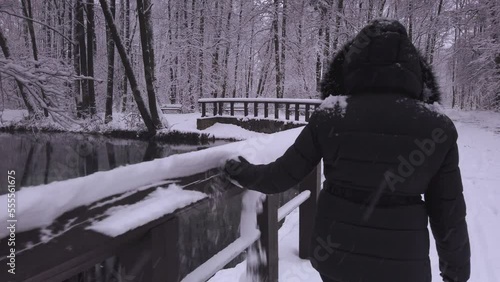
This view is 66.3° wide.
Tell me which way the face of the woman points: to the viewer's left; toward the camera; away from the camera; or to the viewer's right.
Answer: away from the camera

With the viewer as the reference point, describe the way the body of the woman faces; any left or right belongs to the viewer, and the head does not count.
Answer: facing away from the viewer

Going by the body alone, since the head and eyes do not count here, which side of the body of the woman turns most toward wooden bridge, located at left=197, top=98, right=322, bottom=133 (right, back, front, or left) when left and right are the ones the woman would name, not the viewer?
front
